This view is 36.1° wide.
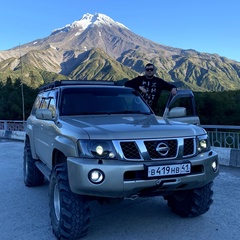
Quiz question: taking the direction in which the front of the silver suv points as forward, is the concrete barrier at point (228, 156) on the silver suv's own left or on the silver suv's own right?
on the silver suv's own left

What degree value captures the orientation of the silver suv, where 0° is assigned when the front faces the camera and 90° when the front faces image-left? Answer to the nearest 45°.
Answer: approximately 315°

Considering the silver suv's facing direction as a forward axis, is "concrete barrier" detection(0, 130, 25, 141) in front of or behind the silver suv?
behind
